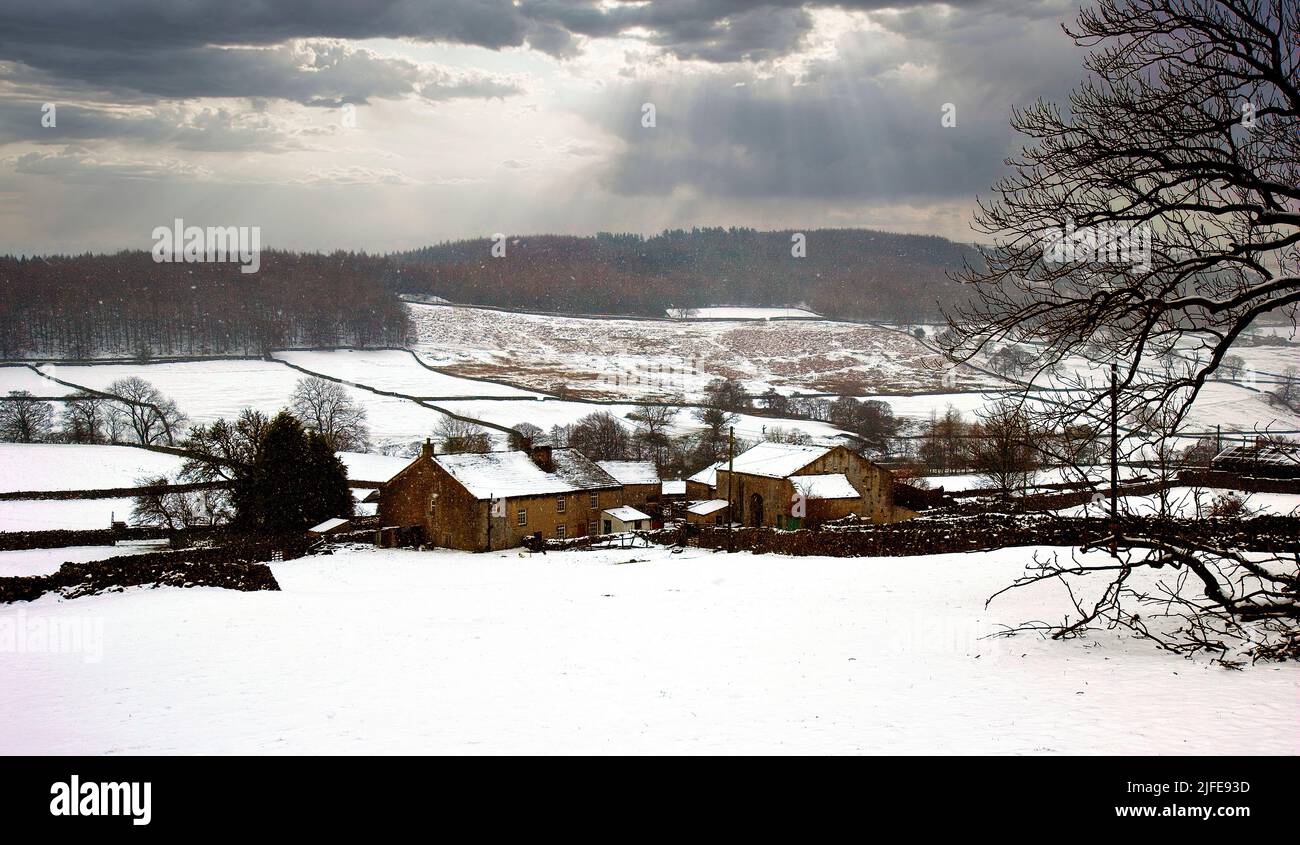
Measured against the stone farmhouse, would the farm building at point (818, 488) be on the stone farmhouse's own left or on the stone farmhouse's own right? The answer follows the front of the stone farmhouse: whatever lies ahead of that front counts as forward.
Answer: on the stone farmhouse's own left

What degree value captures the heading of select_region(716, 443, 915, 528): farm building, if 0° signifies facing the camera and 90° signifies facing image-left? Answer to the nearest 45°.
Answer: approximately 45°

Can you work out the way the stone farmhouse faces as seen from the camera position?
facing the viewer and to the right of the viewer

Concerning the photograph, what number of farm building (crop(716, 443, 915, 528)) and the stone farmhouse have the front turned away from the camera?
0

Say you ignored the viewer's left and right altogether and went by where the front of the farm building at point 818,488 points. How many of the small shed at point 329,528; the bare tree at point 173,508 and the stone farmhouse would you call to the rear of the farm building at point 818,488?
0
